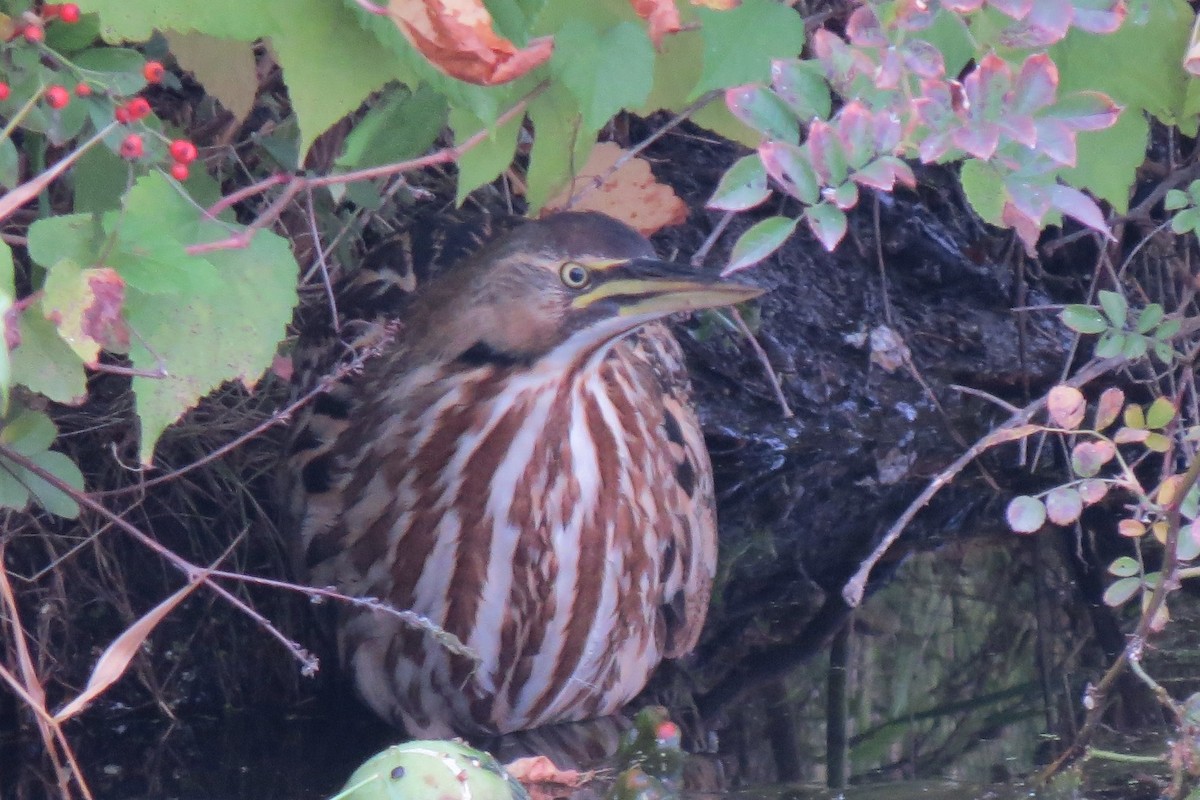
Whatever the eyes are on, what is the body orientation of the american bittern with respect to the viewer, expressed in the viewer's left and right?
facing the viewer and to the right of the viewer

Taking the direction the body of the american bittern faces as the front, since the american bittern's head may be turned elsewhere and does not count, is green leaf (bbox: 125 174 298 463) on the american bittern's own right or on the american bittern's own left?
on the american bittern's own right

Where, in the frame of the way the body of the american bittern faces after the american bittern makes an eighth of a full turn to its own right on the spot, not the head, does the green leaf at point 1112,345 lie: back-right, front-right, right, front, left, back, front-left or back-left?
left
